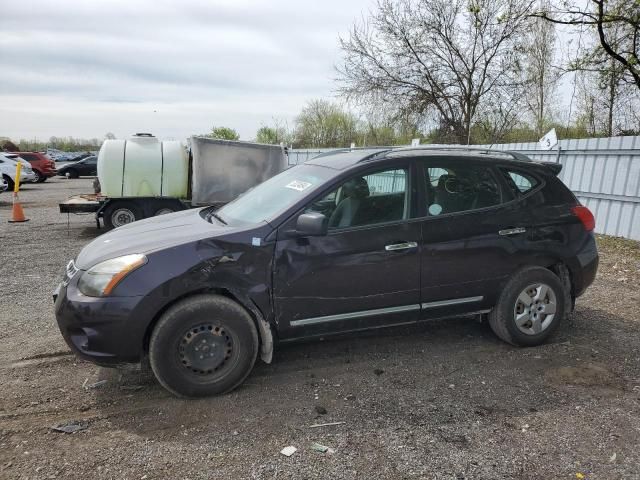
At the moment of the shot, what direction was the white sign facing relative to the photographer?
facing the viewer

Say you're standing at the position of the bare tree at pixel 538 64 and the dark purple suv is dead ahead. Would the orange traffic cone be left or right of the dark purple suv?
right

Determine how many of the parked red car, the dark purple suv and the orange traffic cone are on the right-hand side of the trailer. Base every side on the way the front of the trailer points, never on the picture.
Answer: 1

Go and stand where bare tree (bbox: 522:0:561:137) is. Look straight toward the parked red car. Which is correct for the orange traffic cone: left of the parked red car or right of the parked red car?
left

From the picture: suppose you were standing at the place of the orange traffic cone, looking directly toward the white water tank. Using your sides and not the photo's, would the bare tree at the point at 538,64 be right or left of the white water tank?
left

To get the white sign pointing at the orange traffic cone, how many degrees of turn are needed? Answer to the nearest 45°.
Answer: approximately 90° to its right

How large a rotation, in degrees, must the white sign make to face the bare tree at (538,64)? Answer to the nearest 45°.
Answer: approximately 180°

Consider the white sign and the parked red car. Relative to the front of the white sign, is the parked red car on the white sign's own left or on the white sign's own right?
on the white sign's own right

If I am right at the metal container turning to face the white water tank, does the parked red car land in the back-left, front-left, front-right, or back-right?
front-right

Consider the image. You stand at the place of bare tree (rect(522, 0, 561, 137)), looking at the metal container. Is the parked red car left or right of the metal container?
right

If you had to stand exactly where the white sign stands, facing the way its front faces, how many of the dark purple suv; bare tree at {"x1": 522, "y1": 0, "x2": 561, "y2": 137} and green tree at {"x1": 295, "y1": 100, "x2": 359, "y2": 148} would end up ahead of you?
1

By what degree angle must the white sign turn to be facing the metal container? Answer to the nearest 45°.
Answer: approximately 90° to its right
